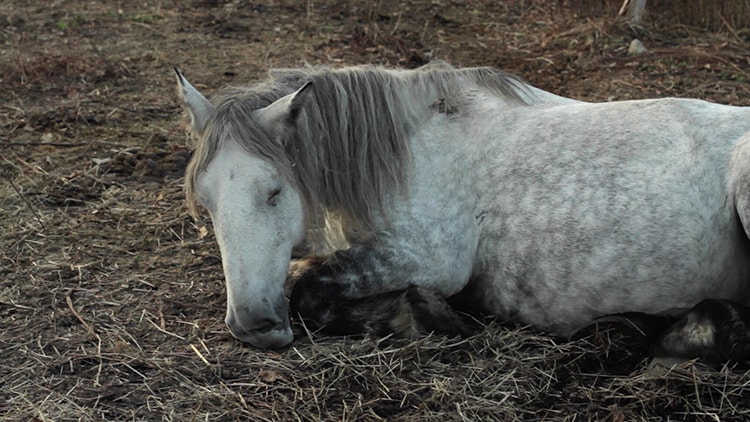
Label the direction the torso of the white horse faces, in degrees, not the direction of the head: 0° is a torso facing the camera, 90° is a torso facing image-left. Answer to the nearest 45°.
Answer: approximately 90°

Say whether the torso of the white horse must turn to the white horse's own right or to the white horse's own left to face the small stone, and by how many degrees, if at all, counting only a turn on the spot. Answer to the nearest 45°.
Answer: approximately 90° to the white horse's own right

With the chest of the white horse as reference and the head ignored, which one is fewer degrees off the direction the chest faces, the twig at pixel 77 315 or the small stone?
the twig

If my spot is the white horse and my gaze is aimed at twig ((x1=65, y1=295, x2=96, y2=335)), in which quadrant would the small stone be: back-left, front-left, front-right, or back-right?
back-right

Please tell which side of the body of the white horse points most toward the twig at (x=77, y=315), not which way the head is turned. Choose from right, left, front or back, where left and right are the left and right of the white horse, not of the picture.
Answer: front
